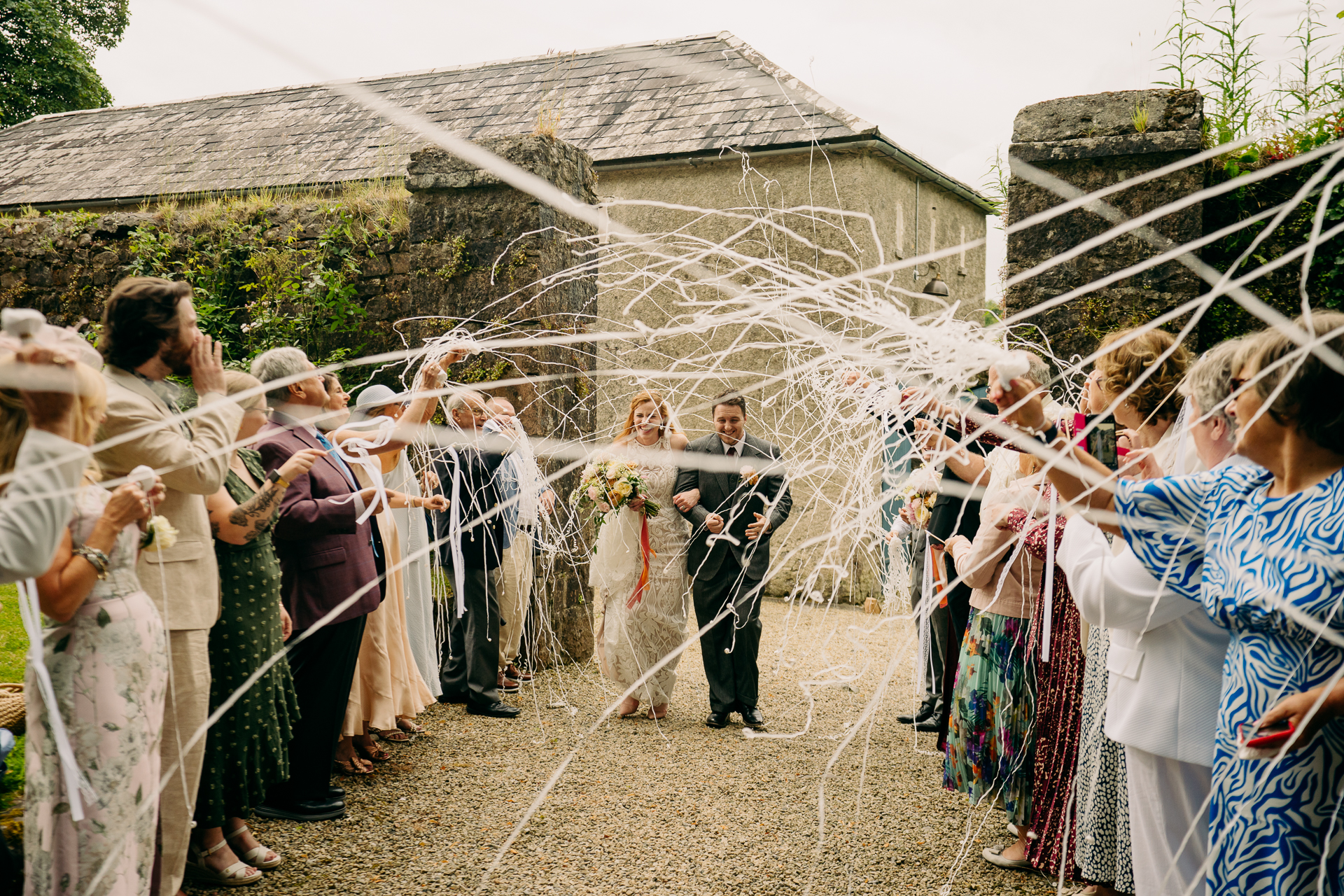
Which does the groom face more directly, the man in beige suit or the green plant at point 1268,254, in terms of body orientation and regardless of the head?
the man in beige suit

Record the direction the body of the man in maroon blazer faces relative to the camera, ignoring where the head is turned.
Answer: to the viewer's right

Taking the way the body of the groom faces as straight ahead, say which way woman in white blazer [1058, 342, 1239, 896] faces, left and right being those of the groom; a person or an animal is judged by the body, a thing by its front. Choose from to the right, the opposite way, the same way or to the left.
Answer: to the right

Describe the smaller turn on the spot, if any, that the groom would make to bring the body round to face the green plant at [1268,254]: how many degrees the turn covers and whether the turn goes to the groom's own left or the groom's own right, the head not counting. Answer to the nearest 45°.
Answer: approximately 90° to the groom's own left

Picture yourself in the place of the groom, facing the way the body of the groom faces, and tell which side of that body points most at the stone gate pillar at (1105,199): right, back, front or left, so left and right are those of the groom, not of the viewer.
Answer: left

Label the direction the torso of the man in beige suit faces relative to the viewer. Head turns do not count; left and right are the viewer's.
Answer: facing to the right of the viewer

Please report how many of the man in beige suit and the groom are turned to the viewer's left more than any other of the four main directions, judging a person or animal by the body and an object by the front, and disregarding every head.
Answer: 0

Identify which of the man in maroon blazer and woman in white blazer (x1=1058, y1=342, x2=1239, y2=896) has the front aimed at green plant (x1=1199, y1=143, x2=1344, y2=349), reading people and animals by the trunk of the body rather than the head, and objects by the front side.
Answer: the man in maroon blazer

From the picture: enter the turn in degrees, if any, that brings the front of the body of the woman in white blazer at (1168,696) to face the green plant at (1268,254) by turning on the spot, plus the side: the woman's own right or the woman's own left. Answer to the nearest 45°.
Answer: approximately 90° to the woman's own right

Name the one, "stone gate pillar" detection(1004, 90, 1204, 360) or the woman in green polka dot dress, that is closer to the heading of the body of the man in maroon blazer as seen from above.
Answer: the stone gate pillar

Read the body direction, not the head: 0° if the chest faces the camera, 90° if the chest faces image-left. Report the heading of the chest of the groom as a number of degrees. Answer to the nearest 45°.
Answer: approximately 0°

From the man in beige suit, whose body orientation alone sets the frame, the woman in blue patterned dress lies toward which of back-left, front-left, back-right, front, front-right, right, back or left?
front-right

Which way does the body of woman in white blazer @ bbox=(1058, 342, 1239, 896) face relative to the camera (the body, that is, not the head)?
to the viewer's left

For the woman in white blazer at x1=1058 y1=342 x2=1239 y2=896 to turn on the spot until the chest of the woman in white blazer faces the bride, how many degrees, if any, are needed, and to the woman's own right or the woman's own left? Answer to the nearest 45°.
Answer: approximately 45° to the woman's own right

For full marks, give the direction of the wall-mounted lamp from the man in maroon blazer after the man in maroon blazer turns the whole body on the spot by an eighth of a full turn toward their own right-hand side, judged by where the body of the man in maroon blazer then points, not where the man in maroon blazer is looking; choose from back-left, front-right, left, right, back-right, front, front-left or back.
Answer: left

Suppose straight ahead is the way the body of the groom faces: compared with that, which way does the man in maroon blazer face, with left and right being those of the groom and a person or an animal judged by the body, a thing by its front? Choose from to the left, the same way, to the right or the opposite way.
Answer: to the left
